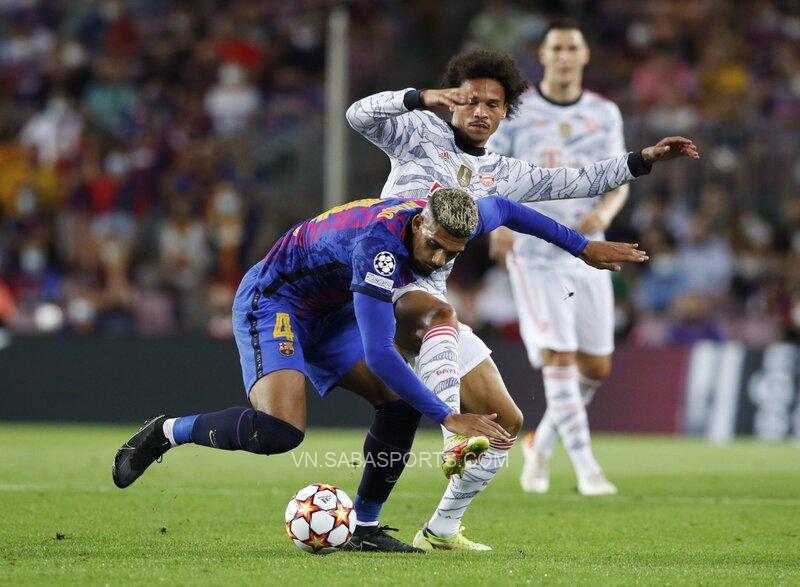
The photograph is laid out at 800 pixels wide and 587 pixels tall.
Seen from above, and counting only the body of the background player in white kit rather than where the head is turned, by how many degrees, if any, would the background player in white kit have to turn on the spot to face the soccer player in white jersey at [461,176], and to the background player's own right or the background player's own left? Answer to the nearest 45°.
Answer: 0° — they already face them

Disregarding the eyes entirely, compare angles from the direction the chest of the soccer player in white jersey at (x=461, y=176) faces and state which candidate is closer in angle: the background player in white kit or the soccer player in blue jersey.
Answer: the soccer player in blue jersey

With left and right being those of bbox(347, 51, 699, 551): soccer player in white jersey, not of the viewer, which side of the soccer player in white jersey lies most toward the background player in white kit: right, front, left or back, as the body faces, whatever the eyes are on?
back

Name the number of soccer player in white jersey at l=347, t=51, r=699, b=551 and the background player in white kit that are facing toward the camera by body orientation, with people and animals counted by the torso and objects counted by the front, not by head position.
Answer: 2

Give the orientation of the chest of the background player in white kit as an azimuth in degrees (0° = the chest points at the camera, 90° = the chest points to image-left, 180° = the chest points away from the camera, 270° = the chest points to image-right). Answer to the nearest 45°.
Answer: approximately 0°

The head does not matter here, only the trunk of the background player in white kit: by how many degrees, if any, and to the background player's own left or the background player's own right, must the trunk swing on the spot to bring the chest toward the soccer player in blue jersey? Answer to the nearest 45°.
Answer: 0° — they already face them

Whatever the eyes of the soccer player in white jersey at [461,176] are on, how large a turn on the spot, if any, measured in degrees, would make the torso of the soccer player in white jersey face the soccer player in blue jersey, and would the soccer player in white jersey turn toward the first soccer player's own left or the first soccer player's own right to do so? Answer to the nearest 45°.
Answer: approximately 45° to the first soccer player's own right
